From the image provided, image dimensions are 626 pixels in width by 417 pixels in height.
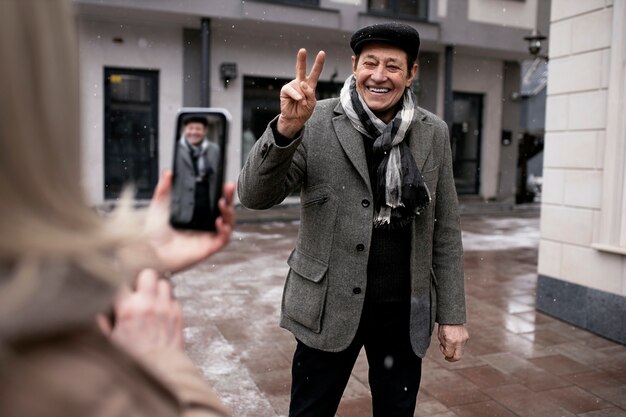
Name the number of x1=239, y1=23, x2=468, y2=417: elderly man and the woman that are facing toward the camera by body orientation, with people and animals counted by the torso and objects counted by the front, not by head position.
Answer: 1

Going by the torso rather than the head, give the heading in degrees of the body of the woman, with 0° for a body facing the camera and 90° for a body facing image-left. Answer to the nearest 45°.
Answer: approximately 225°

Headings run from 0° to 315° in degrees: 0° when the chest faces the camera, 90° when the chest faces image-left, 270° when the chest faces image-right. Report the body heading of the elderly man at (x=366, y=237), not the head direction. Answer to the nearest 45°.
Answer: approximately 0°

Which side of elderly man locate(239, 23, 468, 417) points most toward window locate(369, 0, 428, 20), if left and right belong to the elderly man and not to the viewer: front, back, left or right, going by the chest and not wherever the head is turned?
back

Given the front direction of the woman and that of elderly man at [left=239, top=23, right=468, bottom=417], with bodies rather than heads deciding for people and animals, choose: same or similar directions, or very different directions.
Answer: very different directions

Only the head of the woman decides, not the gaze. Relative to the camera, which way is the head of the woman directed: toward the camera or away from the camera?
away from the camera

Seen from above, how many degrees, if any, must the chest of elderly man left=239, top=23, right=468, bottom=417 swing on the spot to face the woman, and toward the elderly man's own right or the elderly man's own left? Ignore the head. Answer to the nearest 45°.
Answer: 0° — they already face them

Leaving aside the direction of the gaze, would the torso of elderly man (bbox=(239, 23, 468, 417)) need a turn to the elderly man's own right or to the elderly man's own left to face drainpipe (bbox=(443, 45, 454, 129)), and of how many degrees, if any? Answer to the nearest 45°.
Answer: approximately 180°
